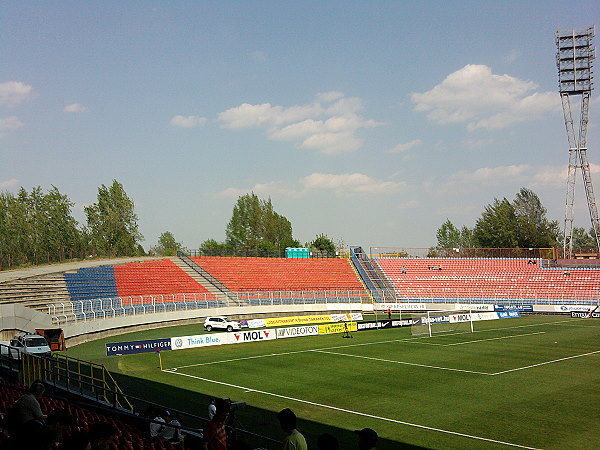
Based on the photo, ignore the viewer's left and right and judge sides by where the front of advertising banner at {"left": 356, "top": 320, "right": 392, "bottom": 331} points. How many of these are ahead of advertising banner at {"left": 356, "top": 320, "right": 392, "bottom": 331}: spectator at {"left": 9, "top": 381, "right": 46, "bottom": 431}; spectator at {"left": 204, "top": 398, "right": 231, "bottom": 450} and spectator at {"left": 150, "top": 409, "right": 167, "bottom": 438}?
3

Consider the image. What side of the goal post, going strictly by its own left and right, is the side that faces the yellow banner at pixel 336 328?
right

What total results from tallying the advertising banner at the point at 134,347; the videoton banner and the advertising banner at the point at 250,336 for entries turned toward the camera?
3

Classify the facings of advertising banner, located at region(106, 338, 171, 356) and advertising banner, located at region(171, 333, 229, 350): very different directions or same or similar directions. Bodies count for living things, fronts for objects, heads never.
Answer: same or similar directions

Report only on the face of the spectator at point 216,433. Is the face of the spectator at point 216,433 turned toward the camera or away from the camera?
away from the camera

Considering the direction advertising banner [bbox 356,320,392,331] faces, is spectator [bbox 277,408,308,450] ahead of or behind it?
ahead

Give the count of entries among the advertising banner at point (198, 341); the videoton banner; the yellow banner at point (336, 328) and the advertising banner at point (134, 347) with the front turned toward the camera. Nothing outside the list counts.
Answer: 4

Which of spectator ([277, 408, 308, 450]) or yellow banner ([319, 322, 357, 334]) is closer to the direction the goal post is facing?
the spectator

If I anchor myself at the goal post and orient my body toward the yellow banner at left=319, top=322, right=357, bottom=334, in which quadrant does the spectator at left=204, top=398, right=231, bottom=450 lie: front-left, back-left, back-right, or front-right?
front-left

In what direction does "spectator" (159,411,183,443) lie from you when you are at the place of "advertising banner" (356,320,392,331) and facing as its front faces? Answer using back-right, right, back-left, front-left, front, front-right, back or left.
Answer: front

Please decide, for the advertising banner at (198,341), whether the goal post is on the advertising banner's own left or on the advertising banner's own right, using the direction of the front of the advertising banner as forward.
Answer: on the advertising banner's own left

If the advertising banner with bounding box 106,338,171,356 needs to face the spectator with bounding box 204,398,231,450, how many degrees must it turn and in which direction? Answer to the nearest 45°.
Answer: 0° — it already faces them

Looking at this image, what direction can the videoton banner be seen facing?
toward the camera

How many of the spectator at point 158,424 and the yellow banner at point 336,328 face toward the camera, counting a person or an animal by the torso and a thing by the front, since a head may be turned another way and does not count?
1

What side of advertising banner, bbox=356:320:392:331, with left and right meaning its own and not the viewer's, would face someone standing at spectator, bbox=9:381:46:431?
front

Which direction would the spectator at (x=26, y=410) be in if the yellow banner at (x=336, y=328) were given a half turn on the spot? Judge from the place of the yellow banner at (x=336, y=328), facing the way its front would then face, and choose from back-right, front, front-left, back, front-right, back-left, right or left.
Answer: back

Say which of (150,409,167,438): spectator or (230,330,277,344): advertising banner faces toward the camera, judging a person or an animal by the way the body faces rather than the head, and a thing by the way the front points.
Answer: the advertising banner

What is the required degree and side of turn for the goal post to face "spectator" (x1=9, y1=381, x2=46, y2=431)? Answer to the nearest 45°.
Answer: approximately 45° to its right

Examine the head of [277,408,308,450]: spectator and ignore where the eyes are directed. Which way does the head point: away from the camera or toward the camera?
away from the camera
